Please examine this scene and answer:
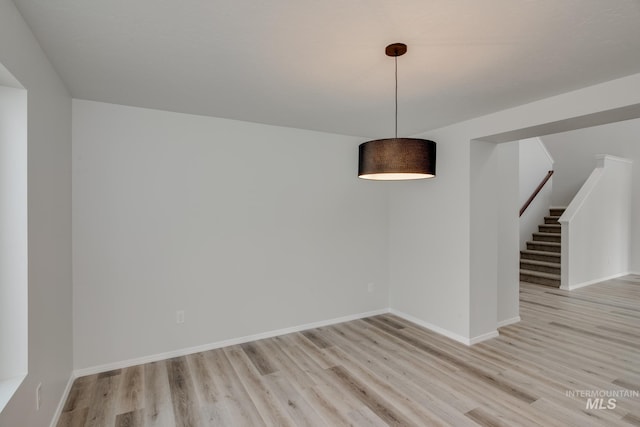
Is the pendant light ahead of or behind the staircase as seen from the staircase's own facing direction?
ahead
